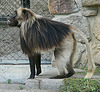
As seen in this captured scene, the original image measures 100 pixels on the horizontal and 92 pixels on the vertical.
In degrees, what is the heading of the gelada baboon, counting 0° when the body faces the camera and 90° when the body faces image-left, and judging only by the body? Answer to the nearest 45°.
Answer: approximately 90°
